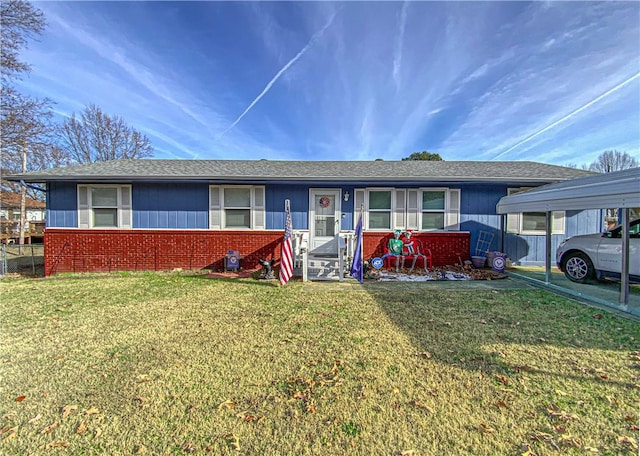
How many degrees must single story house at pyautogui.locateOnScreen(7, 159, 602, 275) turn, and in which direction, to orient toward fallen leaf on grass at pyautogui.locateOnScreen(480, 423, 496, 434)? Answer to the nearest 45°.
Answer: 0° — it already faces it

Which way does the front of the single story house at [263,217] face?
toward the camera

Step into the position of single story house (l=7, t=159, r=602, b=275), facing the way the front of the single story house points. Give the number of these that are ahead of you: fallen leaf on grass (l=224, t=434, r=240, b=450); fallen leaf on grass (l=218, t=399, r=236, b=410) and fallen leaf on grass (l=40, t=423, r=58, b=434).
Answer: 3

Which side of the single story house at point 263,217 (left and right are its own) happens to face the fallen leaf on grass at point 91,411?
front

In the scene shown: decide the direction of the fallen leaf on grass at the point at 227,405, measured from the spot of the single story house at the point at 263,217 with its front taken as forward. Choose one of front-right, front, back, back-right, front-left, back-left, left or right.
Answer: front

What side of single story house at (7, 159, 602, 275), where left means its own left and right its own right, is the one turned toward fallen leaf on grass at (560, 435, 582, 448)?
front

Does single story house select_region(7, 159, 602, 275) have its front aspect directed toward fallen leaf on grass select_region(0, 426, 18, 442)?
yes

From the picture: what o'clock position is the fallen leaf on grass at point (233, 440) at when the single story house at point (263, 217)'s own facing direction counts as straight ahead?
The fallen leaf on grass is roughly at 12 o'clock from the single story house.

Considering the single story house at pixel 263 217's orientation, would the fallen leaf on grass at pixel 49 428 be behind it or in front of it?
in front

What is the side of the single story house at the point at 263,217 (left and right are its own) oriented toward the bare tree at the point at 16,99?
right

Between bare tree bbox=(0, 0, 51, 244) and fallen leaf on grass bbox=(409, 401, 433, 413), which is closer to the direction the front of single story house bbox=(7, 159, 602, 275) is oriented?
the fallen leaf on grass

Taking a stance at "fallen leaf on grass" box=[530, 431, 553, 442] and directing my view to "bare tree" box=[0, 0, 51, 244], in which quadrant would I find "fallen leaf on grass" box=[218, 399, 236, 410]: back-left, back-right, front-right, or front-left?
front-left

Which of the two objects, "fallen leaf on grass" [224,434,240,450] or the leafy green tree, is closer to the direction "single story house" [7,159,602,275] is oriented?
the fallen leaf on grass

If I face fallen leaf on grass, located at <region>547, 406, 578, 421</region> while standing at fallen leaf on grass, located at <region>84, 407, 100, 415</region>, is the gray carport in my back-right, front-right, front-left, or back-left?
front-left

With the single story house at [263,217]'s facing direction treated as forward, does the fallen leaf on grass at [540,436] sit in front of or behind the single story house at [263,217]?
in front

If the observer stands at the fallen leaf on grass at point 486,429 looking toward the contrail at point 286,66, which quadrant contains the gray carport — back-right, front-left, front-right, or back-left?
front-right
